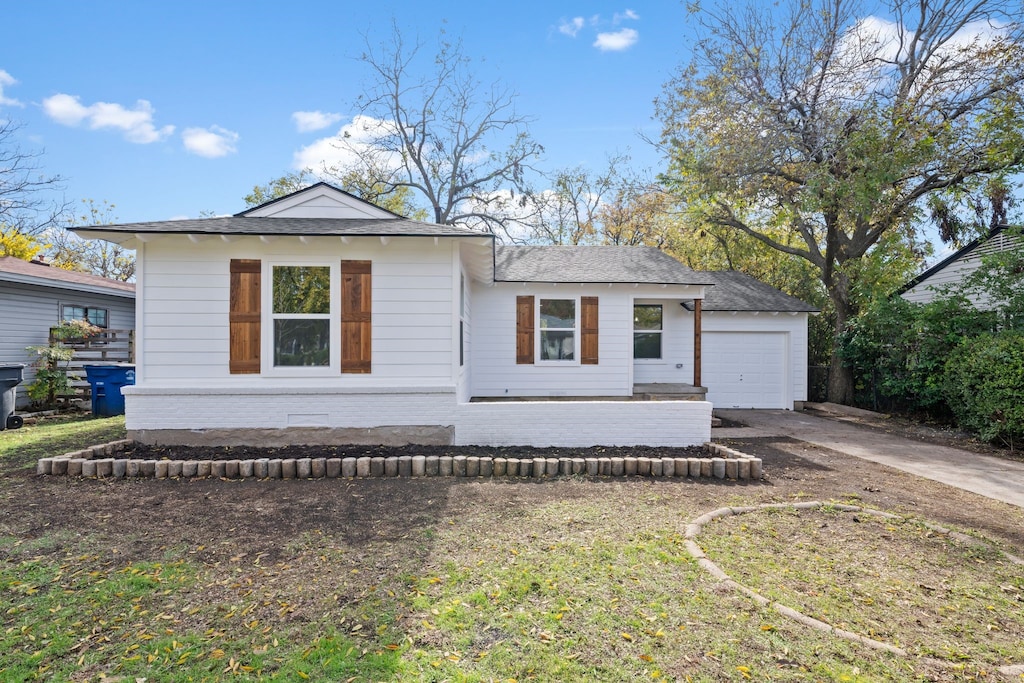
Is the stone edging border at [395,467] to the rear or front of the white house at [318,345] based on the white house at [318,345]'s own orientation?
to the front

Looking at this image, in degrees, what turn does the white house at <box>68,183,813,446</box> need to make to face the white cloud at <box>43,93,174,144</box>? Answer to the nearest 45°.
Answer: approximately 135° to its right

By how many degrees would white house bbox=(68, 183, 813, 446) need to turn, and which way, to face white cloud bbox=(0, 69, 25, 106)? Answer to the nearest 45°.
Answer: approximately 135° to its right

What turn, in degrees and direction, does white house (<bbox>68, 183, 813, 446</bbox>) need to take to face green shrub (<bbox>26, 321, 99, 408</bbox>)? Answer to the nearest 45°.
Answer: approximately 135° to its right

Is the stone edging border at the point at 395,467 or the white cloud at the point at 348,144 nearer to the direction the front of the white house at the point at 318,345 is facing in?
the stone edging border

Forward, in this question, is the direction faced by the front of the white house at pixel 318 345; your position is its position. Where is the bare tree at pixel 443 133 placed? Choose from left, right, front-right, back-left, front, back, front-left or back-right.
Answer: back

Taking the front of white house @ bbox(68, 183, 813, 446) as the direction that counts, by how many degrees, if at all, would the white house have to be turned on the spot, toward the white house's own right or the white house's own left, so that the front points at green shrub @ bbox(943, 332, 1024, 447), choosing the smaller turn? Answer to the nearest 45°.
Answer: approximately 90° to the white house's own left

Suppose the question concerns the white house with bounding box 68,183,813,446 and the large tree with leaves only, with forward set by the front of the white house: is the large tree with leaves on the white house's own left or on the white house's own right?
on the white house's own left

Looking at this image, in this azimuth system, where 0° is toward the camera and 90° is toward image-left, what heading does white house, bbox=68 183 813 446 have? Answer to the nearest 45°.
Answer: approximately 0°

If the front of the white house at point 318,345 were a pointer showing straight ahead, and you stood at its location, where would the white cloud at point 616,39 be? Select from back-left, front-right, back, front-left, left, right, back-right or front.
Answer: back-left

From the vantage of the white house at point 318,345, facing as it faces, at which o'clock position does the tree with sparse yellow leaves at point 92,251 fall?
The tree with sparse yellow leaves is roughly at 5 o'clock from the white house.

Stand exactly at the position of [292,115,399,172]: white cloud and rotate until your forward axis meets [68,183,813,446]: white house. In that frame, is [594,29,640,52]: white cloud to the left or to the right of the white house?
left

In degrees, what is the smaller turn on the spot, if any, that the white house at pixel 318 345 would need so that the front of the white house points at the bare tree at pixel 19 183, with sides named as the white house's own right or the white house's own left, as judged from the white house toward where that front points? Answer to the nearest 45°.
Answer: approximately 135° to the white house's own right
